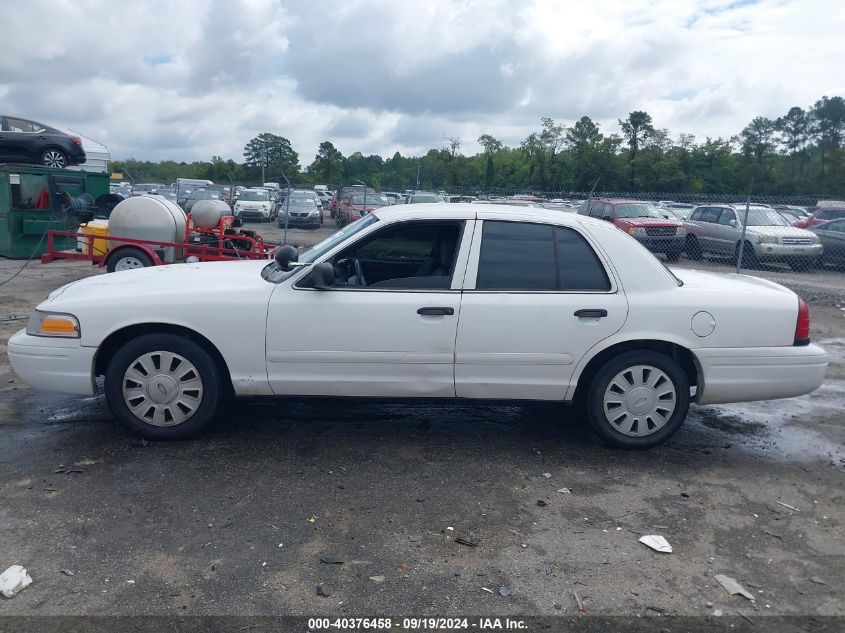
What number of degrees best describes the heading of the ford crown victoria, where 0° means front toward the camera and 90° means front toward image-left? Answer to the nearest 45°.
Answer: approximately 90°

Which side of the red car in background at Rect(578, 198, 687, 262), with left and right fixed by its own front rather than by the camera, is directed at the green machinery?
right

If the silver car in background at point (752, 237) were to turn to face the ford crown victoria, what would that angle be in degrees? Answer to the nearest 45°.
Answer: approximately 45° to its right

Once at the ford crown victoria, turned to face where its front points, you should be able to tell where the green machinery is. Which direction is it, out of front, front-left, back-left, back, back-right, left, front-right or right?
front-right

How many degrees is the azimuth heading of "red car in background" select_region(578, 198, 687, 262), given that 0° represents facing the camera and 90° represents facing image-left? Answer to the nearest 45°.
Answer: approximately 315°

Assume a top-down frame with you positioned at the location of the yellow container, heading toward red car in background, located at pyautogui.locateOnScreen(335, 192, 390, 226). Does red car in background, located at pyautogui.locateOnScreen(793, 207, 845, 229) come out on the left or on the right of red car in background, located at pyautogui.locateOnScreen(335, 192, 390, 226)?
right

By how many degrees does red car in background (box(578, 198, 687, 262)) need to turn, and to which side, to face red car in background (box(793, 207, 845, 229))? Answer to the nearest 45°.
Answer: approximately 90° to its left

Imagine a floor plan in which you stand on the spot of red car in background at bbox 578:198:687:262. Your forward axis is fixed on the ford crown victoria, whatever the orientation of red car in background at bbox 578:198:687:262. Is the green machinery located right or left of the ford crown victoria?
right

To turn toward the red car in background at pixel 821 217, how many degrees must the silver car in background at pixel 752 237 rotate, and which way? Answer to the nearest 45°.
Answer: approximately 135° to its left

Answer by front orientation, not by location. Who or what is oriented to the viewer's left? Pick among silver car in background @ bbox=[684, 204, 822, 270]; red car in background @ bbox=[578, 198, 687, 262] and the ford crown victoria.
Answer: the ford crown victoria

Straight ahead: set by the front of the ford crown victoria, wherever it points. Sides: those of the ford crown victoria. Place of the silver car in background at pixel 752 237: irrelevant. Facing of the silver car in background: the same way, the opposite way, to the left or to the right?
to the left

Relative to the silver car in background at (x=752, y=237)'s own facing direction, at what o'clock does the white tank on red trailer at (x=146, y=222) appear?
The white tank on red trailer is roughly at 3 o'clock from the silver car in background.

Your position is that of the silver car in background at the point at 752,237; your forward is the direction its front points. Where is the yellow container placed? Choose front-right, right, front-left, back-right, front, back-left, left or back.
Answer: right

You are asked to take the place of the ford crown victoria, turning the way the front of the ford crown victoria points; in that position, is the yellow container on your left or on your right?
on your right

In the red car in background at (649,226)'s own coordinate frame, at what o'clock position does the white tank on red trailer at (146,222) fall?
The white tank on red trailer is roughly at 3 o'clock from the red car in background.
